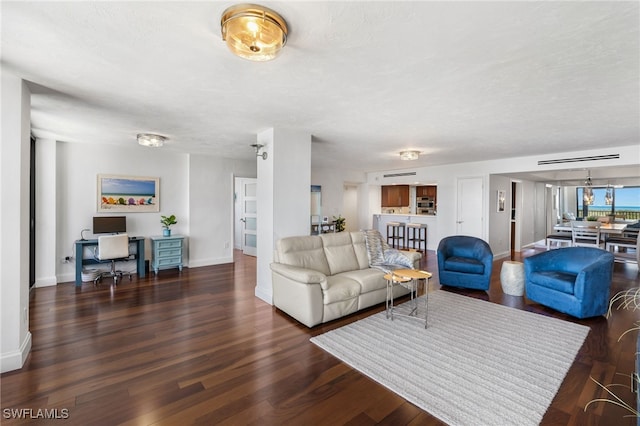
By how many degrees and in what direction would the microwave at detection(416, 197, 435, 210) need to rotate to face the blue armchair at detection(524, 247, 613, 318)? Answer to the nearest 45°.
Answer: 0° — it already faces it

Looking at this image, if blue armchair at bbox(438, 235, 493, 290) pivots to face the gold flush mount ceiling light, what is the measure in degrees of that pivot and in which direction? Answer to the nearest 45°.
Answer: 0° — it already faces it

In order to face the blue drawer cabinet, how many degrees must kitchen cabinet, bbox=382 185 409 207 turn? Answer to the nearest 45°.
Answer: approximately 45° to its right

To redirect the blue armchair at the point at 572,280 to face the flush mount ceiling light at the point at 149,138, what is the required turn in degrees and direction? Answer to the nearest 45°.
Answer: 0° — it already faces it

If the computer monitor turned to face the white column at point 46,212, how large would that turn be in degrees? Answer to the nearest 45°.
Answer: approximately 90° to its right

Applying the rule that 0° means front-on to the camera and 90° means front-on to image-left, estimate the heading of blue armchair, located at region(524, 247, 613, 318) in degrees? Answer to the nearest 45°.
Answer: approximately 45°

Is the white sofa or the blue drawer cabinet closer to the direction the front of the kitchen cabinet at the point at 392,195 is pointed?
the white sofa

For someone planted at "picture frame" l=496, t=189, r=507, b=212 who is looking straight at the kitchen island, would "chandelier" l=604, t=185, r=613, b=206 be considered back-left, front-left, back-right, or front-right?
back-right

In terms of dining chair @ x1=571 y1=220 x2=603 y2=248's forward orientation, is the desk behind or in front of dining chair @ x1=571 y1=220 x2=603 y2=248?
behind

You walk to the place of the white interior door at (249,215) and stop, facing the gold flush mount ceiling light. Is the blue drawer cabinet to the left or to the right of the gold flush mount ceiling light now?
right

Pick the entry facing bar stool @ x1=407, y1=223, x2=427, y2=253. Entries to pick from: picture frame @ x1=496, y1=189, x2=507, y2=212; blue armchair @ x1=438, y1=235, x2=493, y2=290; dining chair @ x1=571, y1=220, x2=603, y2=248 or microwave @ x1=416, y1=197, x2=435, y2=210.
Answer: the microwave

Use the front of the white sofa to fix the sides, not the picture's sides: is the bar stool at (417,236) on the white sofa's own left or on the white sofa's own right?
on the white sofa's own left

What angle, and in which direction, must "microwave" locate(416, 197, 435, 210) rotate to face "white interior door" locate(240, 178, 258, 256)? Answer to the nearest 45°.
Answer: approximately 45° to its right

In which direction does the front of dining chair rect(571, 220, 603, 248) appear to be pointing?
away from the camera

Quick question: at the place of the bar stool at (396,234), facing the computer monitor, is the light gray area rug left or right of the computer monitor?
left

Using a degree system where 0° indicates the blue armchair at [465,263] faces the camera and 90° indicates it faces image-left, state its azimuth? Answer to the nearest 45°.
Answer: approximately 0°

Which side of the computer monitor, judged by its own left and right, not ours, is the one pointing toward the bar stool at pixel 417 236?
left

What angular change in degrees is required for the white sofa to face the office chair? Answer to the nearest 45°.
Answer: approximately 135° to its right

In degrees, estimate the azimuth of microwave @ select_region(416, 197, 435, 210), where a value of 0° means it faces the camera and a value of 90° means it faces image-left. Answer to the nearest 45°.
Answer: approximately 0°
